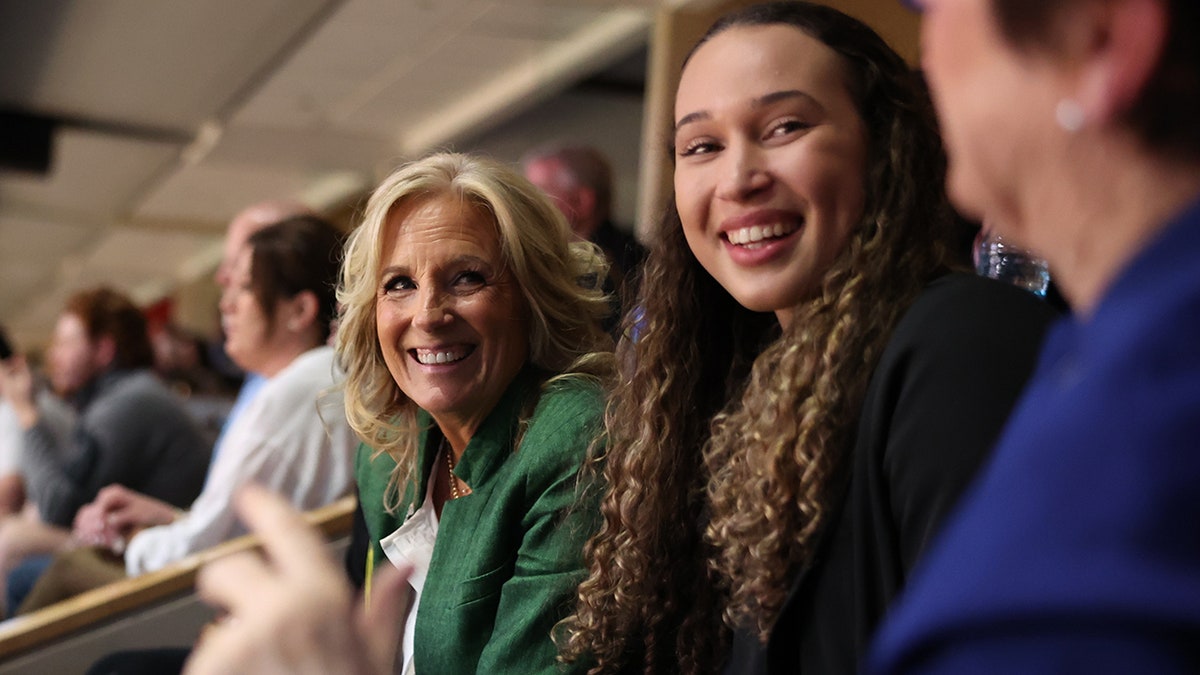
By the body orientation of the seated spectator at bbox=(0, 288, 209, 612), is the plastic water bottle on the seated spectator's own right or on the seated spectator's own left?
on the seated spectator's own left

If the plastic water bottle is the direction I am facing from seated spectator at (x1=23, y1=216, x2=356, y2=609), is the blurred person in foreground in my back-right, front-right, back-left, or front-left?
front-right

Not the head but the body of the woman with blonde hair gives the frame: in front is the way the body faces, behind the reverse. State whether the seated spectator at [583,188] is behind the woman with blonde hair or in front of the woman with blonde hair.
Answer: behind

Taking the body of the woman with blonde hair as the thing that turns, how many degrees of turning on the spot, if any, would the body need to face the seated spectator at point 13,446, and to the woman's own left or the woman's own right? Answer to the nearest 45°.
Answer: approximately 90° to the woman's own right

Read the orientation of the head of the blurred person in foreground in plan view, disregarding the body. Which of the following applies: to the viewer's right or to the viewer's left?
to the viewer's left

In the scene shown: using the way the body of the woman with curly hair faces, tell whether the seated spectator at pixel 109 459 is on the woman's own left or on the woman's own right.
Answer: on the woman's own right

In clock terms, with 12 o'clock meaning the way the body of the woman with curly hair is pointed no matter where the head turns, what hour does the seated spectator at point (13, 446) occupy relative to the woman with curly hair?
The seated spectator is roughly at 3 o'clock from the woman with curly hair.

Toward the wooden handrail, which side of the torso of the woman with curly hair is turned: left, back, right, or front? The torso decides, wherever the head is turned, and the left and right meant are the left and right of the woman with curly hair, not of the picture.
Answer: right
